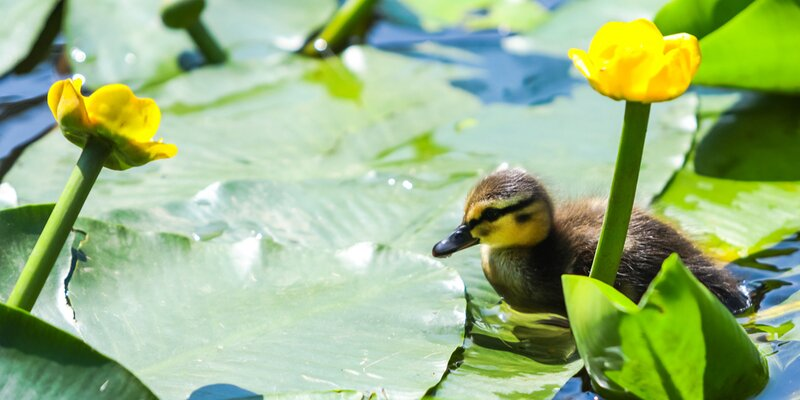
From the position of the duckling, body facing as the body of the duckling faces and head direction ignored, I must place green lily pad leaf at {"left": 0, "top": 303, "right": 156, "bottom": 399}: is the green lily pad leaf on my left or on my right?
on my left

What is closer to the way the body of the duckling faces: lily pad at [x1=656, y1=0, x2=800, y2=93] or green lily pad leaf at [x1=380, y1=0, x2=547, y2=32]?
the green lily pad leaf

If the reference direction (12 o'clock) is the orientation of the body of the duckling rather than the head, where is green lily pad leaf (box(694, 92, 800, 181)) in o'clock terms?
The green lily pad leaf is roughly at 4 o'clock from the duckling.

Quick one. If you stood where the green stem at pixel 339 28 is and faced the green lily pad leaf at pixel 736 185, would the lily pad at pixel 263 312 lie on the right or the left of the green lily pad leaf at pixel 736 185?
right

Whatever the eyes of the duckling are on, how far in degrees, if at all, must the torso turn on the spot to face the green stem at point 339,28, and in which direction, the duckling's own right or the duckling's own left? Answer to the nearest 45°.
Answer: approximately 45° to the duckling's own right

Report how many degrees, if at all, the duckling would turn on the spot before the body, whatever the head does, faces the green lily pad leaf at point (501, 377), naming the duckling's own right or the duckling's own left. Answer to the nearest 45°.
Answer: approximately 90° to the duckling's own left

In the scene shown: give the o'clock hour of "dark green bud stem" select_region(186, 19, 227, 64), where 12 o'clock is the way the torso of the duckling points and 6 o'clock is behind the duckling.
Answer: The dark green bud stem is roughly at 1 o'clock from the duckling.

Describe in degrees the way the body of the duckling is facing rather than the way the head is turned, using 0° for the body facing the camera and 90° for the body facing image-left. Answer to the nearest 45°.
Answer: approximately 90°

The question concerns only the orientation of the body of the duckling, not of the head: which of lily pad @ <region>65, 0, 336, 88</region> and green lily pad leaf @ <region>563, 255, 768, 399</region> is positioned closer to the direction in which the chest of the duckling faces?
the lily pad

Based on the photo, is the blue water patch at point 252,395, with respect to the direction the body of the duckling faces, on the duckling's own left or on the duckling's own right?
on the duckling's own left

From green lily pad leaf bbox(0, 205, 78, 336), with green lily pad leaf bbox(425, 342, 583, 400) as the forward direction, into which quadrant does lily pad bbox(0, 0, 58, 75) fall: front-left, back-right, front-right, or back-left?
back-left
